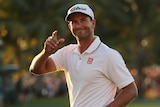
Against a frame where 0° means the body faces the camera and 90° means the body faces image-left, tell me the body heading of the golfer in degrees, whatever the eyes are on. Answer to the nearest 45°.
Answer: approximately 45°
